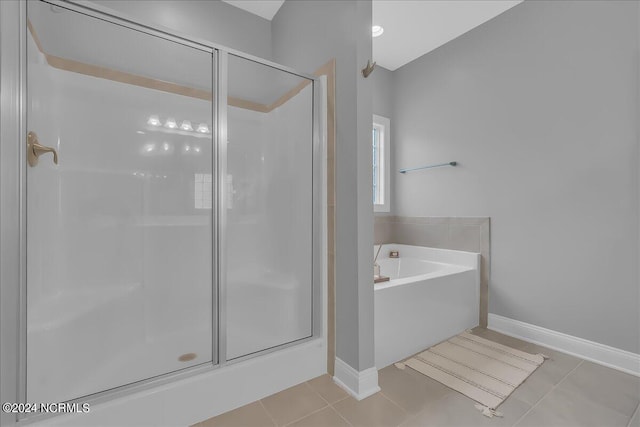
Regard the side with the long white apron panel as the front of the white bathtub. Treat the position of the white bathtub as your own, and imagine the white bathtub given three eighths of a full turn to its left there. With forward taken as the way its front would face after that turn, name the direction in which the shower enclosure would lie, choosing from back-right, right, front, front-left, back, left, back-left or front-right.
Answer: back-left
